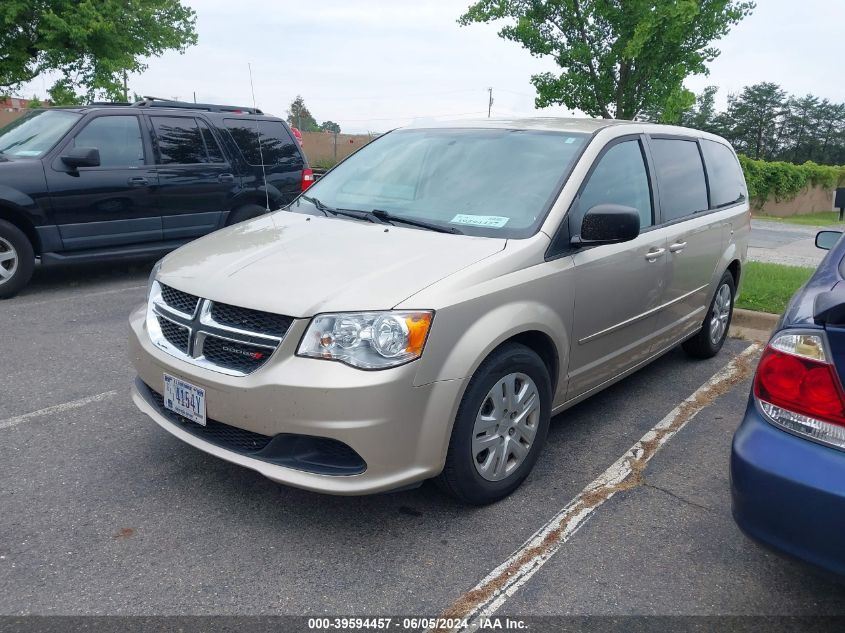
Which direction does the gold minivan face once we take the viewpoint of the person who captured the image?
facing the viewer and to the left of the viewer

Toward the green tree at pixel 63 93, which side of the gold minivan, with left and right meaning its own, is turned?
right

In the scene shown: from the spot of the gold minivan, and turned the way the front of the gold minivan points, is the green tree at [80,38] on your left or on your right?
on your right

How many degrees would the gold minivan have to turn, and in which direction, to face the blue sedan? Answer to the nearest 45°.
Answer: approximately 90° to its left

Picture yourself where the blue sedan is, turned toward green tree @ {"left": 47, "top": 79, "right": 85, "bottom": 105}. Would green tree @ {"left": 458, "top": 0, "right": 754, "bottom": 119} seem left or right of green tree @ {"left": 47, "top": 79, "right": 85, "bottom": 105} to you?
right

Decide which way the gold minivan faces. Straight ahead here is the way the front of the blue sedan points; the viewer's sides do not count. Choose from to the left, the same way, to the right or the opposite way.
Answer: the opposite way

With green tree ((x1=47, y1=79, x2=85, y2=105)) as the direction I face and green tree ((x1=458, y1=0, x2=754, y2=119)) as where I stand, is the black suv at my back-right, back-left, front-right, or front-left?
front-left

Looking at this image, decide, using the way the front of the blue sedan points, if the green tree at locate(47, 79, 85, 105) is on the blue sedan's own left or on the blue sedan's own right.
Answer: on the blue sedan's own left

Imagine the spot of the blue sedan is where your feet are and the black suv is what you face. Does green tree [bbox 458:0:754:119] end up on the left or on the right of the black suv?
right

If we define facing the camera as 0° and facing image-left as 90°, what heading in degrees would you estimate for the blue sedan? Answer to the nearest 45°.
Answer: approximately 180°

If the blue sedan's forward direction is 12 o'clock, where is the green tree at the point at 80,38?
The green tree is roughly at 10 o'clock from the blue sedan.

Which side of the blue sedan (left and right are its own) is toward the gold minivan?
left

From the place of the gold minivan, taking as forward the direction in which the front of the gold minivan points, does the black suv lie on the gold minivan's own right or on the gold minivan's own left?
on the gold minivan's own right

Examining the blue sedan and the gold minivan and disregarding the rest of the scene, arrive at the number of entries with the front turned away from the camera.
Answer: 1

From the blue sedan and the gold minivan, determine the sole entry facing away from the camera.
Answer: the blue sedan

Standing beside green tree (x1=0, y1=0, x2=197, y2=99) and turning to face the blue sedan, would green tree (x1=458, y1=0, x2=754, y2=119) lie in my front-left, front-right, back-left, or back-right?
front-left
